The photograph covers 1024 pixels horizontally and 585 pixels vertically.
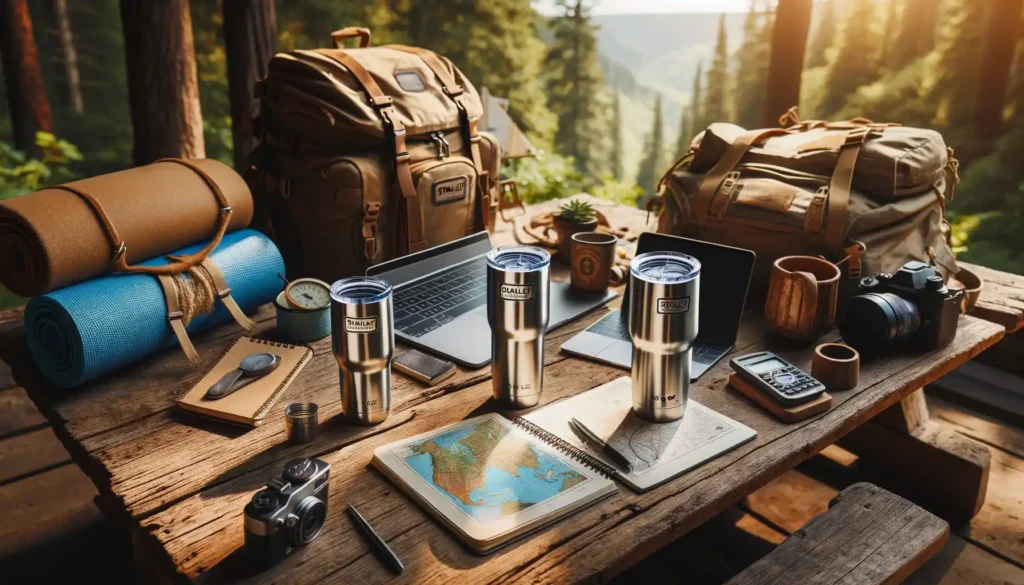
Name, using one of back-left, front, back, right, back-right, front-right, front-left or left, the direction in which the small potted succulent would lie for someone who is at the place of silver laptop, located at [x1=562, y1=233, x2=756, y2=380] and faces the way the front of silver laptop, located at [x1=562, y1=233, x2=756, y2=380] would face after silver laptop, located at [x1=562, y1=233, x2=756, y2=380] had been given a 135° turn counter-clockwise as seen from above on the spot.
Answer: back-left

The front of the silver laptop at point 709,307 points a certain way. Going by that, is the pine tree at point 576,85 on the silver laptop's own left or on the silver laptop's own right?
on the silver laptop's own right

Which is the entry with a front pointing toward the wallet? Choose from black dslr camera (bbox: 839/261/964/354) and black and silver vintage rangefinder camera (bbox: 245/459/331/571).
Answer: black dslr camera (bbox: 839/261/964/354)

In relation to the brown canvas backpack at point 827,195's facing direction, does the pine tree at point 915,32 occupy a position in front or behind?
behind

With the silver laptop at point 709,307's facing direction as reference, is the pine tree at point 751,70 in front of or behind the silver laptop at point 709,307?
behind

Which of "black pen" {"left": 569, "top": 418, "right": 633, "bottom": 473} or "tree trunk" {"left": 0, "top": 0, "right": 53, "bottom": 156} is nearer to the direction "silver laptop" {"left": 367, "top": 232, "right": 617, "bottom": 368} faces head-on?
the black pen

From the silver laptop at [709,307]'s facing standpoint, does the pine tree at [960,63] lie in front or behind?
behind

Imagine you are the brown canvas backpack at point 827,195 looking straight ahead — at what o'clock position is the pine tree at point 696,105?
The pine tree is roughly at 4 o'clock from the brown canvas backpack.

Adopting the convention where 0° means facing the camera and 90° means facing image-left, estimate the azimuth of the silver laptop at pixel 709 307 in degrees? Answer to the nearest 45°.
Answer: approximately 45°

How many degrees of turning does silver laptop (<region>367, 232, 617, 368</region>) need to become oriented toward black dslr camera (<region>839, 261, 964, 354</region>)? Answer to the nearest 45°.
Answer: approximately 45° to its left

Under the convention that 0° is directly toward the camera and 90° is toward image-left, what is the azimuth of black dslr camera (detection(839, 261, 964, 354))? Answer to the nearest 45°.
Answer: approximately 45°

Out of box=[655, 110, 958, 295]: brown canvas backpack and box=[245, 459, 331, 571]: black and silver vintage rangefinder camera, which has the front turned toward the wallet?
the brown canvas backpack
